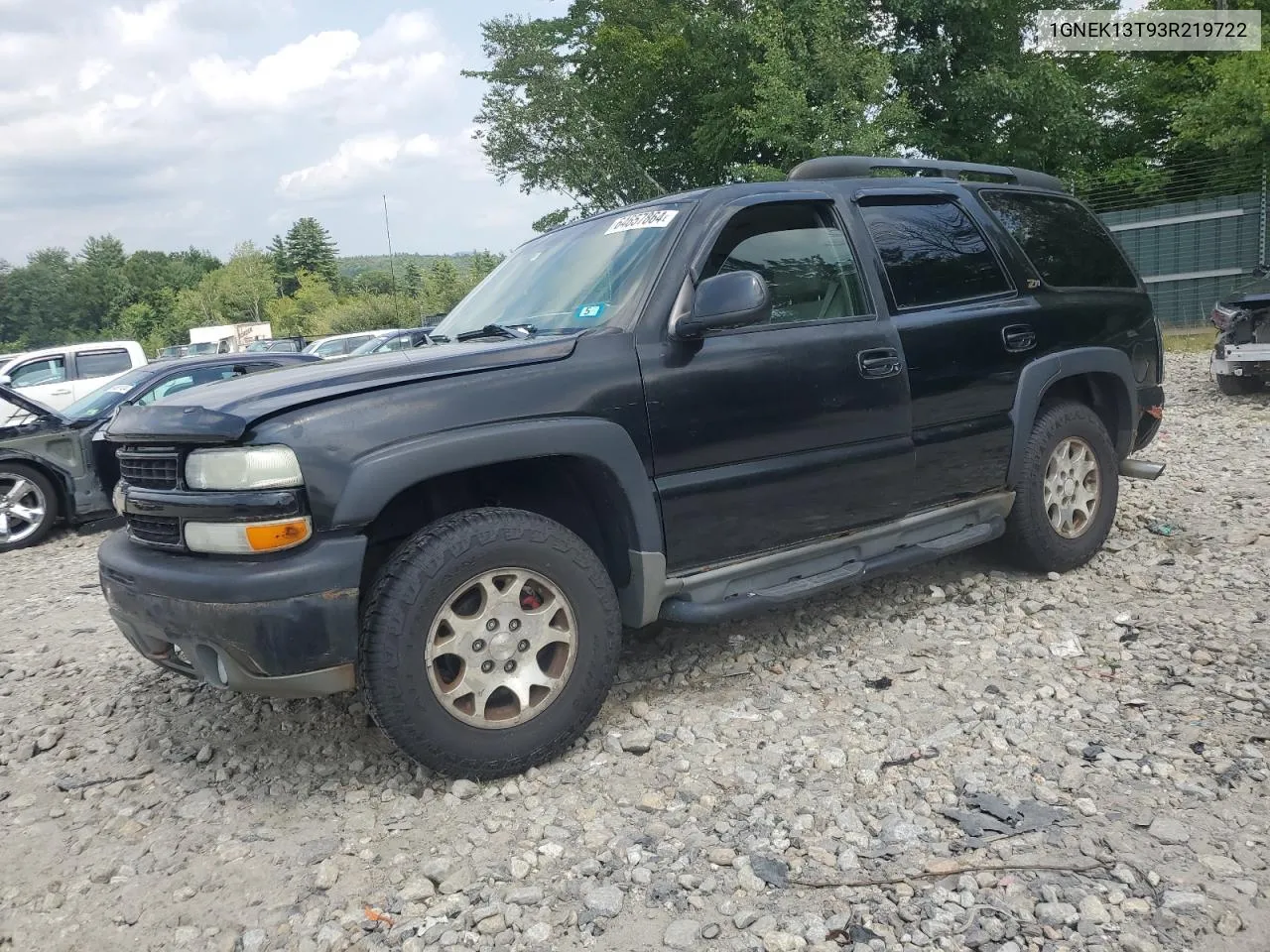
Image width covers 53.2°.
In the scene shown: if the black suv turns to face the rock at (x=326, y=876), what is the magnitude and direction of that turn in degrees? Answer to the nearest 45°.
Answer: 0° — it already faces it

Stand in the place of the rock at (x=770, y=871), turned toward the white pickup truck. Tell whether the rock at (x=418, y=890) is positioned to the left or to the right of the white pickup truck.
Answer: left

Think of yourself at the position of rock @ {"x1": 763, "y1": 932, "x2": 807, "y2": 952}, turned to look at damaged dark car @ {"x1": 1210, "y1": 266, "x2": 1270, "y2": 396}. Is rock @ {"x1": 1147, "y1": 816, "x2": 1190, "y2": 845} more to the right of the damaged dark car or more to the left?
right

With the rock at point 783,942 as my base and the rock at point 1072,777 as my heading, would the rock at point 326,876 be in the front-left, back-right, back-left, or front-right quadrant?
back-left

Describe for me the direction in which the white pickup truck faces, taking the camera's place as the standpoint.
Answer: facing the viewer and to the left of the viewer

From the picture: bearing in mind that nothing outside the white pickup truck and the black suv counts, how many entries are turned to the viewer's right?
0

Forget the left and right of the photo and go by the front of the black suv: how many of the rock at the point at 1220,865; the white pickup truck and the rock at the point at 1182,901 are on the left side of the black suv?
2

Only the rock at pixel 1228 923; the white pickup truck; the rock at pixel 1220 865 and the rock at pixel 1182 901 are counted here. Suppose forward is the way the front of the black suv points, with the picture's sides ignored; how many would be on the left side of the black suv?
3

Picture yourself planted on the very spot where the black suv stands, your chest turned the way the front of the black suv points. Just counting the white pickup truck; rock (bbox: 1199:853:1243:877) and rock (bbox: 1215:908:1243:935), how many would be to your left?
2

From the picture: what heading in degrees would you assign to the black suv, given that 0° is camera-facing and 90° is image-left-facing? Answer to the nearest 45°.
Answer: approximately 45°

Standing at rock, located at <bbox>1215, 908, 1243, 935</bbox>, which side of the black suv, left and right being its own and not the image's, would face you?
left
